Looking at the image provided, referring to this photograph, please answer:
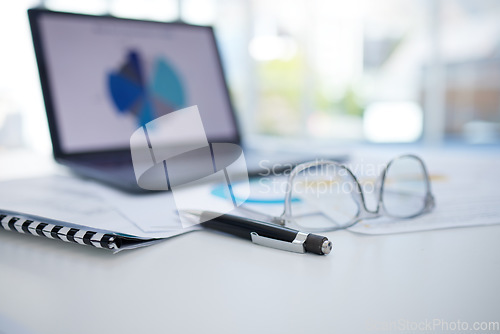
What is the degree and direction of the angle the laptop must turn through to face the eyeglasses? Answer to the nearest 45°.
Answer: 0° — it already faces it

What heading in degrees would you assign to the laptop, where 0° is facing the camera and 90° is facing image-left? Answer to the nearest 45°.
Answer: approximately 315°
